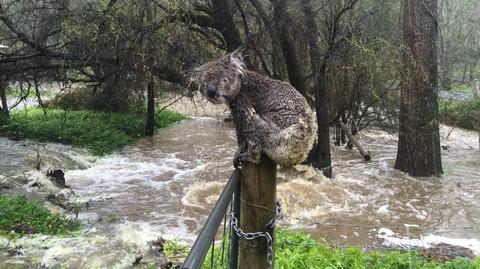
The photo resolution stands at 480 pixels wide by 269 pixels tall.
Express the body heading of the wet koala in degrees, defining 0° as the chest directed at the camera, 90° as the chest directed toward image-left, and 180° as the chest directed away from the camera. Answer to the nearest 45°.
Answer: approximately 90°

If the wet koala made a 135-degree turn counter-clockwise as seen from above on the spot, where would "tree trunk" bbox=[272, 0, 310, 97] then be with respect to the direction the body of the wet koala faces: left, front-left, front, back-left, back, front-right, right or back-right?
back-left

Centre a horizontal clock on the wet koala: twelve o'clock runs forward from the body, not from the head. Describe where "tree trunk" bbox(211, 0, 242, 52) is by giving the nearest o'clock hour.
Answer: The tree trunk is roughly at 3 o'clock from the wet koala.

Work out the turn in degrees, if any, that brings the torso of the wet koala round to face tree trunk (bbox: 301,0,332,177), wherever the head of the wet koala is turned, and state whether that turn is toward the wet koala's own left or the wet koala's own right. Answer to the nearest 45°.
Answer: approximately 90° to the wet koala's own right

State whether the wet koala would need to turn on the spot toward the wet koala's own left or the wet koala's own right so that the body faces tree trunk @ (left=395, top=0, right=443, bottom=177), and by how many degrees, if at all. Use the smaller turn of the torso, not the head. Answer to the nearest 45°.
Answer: approximately 135° to the wet koala's own right
